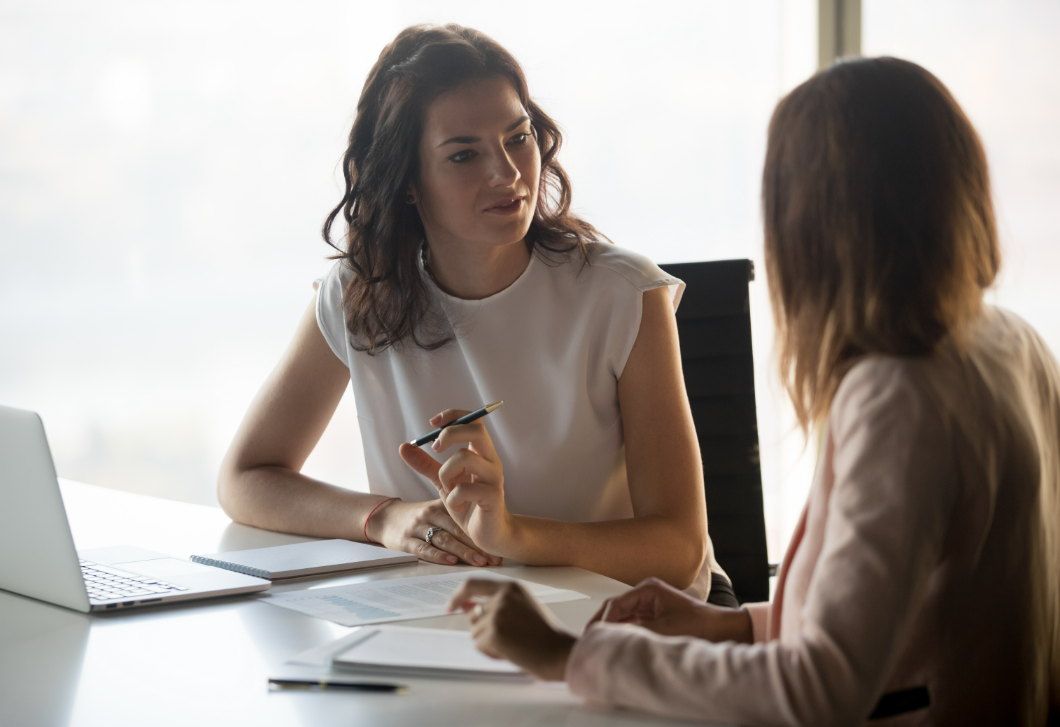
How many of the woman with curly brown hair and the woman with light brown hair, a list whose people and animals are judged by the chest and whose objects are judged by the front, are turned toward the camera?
1

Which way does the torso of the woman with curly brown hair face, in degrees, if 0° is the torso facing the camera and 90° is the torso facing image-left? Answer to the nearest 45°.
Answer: approximately 0°

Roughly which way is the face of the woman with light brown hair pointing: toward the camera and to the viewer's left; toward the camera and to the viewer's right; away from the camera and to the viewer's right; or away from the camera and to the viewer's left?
away from the camera and to the viewer's left

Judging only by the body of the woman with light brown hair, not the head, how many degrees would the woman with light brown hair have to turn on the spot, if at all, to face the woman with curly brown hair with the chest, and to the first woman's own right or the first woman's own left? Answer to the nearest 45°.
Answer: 0° — they already face them

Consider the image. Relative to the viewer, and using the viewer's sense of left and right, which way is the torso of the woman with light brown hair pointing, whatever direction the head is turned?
facing away from the viewer and to the left of the viewer

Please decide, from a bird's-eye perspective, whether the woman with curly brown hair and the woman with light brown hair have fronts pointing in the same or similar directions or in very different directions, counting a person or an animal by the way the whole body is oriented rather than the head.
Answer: very different directions
